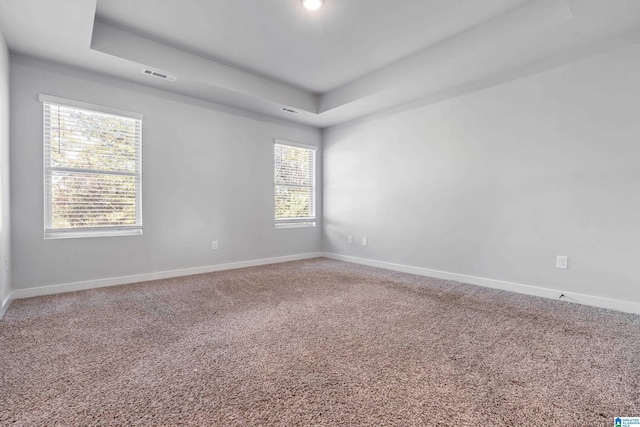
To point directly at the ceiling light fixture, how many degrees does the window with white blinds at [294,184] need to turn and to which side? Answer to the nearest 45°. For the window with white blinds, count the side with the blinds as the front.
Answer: approximately 45° to its right

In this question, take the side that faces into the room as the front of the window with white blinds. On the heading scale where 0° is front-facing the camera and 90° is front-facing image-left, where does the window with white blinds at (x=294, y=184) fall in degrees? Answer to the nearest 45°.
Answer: approximately 315°

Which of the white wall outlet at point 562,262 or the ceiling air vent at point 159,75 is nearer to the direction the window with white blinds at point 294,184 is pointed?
the white wall outlet

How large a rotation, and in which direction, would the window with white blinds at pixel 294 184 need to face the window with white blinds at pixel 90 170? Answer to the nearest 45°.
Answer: approximately 90° to its right

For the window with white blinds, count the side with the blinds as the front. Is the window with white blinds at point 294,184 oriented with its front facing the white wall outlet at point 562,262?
yes

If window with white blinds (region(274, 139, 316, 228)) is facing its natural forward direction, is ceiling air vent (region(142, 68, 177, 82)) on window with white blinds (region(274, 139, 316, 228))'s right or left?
on its right

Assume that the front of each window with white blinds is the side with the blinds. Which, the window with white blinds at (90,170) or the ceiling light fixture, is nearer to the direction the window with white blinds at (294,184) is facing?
the ceiling light fixture

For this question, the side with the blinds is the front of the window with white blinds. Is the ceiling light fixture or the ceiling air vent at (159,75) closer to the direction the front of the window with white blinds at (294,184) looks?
the ceiling light fixture
